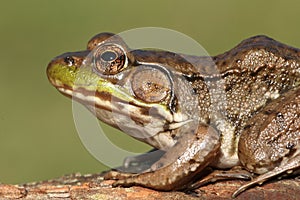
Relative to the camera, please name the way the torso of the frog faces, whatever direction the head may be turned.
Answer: to the viewer's left
